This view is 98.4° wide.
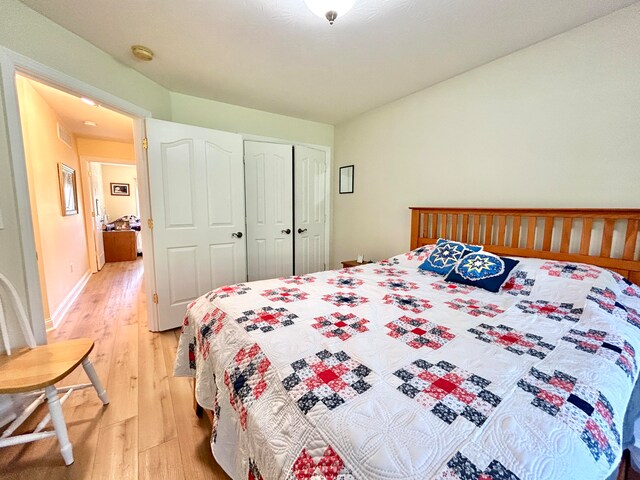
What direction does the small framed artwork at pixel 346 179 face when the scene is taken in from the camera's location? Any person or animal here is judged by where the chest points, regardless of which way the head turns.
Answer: facing the viewer and to the left of the viewer

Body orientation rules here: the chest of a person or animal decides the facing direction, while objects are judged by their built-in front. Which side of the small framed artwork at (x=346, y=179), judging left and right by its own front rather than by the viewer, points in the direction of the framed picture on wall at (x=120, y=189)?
right

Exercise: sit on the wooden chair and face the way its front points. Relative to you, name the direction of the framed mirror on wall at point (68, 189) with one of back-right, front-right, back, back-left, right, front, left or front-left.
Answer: back-left

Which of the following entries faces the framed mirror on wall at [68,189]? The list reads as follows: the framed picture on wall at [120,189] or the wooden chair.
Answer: the framed picture on wall at [120,189]

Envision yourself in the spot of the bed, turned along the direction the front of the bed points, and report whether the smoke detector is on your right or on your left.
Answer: on your right

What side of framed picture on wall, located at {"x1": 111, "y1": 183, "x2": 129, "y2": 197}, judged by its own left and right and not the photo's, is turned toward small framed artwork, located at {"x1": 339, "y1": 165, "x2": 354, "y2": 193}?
front

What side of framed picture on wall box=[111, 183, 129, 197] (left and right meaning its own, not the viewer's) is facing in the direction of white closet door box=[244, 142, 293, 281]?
front

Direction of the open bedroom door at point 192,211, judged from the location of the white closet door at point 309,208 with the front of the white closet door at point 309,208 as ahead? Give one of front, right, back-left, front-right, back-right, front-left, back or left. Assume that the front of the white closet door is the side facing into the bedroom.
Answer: right

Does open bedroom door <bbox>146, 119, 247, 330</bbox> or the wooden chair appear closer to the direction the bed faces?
the wooden chair

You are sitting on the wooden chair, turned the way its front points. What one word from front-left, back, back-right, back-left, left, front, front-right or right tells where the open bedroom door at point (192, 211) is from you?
left

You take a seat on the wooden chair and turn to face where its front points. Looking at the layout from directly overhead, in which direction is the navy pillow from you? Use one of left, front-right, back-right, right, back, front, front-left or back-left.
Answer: front

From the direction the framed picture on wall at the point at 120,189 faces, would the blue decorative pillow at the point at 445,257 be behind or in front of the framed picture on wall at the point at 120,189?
in front

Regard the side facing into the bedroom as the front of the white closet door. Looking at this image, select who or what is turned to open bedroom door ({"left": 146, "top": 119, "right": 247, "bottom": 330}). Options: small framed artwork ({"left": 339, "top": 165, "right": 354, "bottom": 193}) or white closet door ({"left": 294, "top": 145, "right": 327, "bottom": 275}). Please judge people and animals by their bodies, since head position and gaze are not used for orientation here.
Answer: the small framed artwork

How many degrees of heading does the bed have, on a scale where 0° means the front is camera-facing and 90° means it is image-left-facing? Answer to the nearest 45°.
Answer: approximately 45°

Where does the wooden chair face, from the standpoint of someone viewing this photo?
facing the viewer and to the right of the viewer
